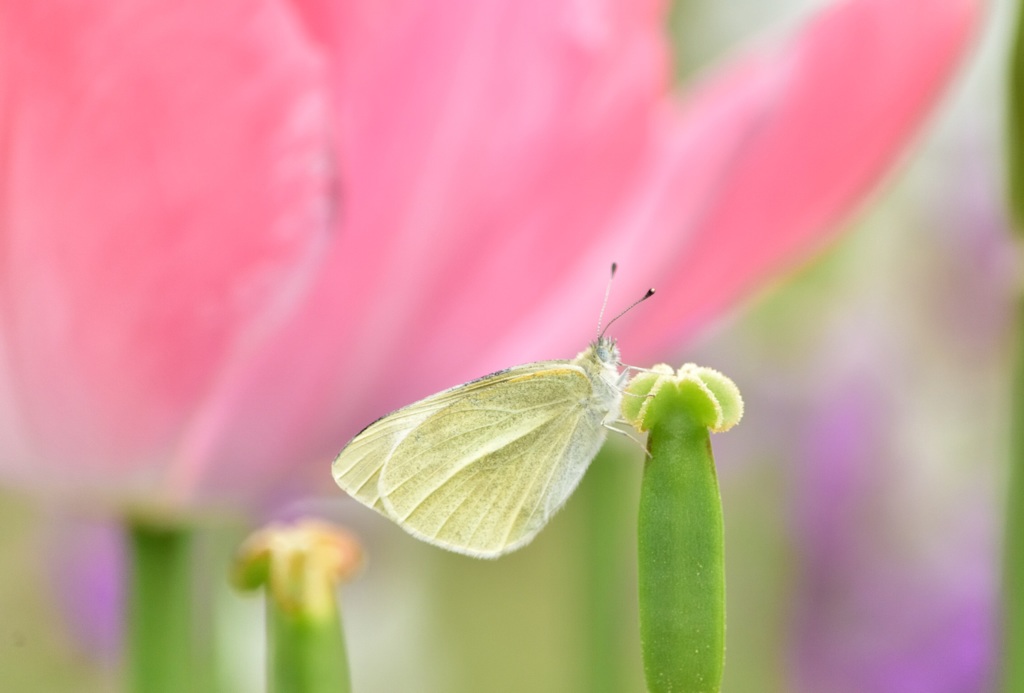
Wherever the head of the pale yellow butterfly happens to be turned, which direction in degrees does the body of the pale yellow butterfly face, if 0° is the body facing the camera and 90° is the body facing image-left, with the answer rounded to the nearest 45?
approximately 270°

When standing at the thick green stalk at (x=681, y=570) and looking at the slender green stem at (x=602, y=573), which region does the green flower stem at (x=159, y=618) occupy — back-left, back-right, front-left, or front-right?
front-left
